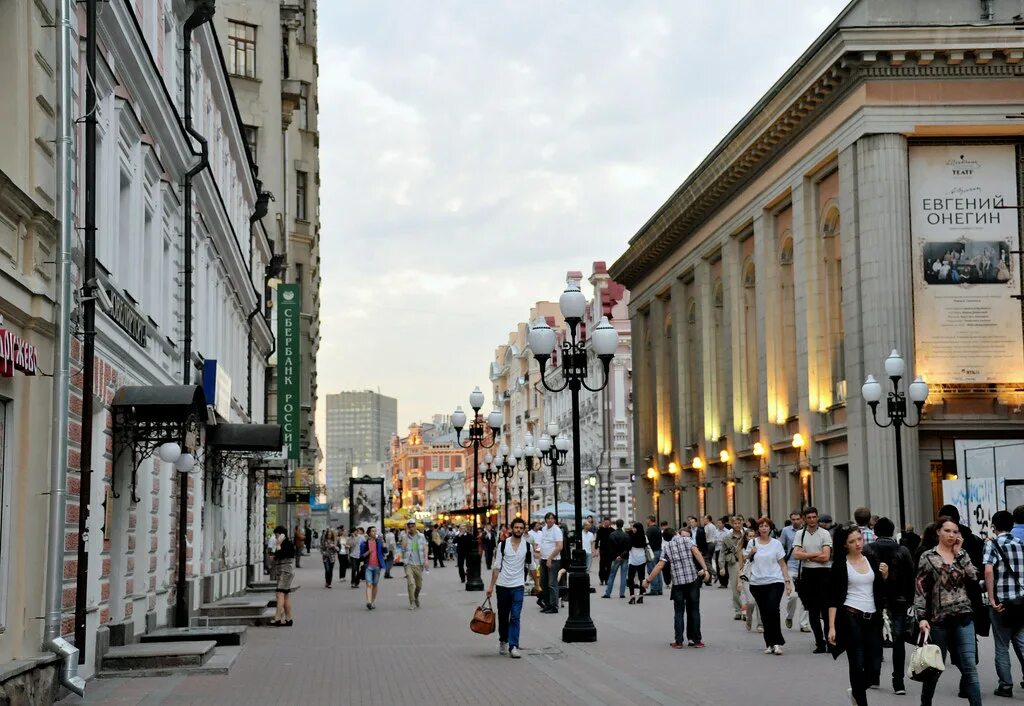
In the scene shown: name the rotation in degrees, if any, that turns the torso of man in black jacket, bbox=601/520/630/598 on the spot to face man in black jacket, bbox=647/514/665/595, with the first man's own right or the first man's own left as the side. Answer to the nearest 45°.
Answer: approximately 90° to the first man's own right

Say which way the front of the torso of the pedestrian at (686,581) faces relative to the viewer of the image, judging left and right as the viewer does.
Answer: facing away from the viewer

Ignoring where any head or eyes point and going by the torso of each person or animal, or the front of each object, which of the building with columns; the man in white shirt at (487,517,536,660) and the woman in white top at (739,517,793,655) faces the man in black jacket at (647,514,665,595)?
the building with columns

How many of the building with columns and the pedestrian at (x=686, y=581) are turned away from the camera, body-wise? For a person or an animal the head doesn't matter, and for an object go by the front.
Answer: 1

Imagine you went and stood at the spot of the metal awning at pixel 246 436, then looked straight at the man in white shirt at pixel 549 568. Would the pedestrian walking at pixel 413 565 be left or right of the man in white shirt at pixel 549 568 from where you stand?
left

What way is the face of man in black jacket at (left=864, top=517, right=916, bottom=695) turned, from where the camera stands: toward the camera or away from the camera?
away from the camera

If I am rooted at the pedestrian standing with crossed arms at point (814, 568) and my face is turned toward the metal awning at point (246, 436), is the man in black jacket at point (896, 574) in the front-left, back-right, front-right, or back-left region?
back-left

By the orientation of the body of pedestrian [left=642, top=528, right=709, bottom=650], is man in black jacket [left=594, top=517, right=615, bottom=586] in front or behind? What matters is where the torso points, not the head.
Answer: in front

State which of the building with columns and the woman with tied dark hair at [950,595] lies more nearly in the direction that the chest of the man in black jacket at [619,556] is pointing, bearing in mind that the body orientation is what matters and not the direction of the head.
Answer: the building with columns

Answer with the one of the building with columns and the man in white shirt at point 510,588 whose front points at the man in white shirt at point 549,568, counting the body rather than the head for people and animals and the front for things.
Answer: the building with columns

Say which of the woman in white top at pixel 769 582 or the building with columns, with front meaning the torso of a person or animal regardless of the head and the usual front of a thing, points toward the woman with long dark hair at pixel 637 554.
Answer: the building with columns

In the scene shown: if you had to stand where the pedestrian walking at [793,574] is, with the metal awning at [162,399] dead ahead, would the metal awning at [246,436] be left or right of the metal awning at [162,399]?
right

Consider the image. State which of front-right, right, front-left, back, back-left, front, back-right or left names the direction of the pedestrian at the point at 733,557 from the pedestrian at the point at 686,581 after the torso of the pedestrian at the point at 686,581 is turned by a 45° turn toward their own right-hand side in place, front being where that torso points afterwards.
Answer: front-left

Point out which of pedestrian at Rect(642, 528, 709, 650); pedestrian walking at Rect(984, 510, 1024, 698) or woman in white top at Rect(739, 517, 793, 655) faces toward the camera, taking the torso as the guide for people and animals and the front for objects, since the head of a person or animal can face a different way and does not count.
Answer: the woman in white top

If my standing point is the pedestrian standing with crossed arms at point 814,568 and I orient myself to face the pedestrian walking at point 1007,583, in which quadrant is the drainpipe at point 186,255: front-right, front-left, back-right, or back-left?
back-right
